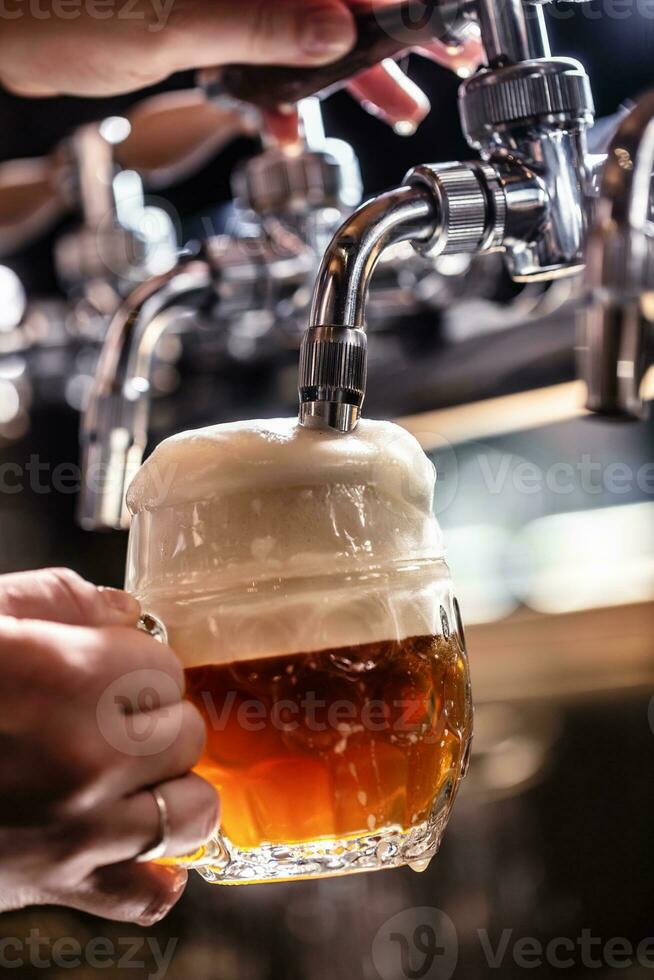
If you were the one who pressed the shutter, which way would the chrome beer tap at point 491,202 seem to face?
facing to the left of the viewer
